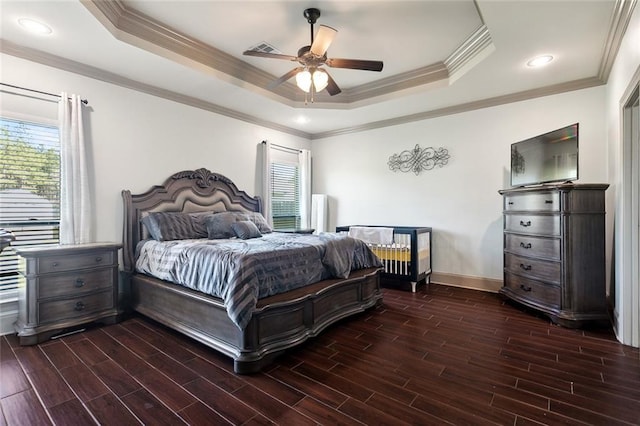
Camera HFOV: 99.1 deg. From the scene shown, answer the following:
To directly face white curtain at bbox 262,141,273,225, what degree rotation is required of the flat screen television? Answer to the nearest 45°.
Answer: approximately 45° to its right

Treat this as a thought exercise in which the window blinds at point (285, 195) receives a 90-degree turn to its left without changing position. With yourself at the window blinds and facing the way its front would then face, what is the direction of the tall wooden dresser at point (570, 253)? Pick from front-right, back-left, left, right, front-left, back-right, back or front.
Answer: right

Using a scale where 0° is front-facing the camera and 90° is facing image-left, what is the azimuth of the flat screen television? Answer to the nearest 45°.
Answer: approximately 45°

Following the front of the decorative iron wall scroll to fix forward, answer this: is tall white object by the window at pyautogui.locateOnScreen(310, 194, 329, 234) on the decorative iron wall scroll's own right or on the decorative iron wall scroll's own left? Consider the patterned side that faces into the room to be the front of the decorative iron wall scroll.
on the decorative iron wall scroll's own right

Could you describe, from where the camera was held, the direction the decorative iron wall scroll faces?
facing the viewer and to the left of the viewer

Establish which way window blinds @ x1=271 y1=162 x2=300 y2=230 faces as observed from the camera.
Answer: facing the viewer and to the right of the viewer

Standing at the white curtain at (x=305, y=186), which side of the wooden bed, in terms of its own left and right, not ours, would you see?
left

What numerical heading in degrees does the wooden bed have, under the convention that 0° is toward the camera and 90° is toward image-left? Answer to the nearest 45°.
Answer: approximately 315°

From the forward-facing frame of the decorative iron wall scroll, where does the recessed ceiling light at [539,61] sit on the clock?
The recessed ceiling light is roughly at 9 o'clock from the decorative iron wall scroll.

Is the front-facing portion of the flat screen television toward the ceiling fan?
yes

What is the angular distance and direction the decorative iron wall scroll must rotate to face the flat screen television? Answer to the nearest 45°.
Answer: approximately 90° to its left

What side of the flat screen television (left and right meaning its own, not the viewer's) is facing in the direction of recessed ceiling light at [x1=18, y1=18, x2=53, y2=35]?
front

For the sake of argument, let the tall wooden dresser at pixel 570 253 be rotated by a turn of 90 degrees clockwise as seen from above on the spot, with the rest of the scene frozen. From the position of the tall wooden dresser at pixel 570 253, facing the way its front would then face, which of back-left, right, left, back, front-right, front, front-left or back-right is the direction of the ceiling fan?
left
